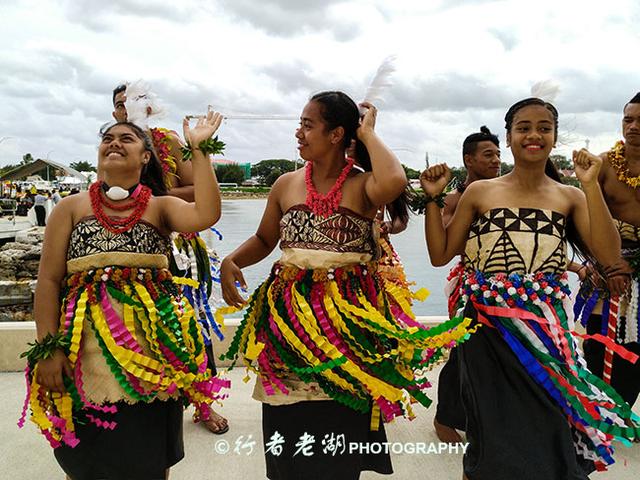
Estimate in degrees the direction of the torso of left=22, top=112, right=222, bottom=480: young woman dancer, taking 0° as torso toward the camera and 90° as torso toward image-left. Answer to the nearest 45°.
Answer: approximately 0°

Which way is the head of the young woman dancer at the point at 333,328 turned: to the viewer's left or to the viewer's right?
to the viewer's left

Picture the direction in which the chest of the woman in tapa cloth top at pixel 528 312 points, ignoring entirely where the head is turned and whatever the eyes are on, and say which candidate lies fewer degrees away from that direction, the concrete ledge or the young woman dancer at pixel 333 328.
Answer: the young woman dancer

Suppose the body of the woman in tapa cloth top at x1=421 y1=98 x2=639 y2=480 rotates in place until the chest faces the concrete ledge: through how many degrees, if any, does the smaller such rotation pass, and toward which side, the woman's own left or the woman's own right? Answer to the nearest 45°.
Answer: approximately 90° to the woman's own right

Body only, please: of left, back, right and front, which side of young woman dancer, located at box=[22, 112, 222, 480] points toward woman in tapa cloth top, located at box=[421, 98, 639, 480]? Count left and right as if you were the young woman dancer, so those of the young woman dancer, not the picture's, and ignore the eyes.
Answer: left

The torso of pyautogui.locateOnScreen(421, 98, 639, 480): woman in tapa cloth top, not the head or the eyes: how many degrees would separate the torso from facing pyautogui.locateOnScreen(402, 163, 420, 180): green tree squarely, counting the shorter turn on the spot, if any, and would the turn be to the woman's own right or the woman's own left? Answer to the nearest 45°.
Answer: approximately 135° to the woman's own right

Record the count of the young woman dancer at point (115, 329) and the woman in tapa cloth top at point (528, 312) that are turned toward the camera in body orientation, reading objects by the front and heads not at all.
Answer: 2
